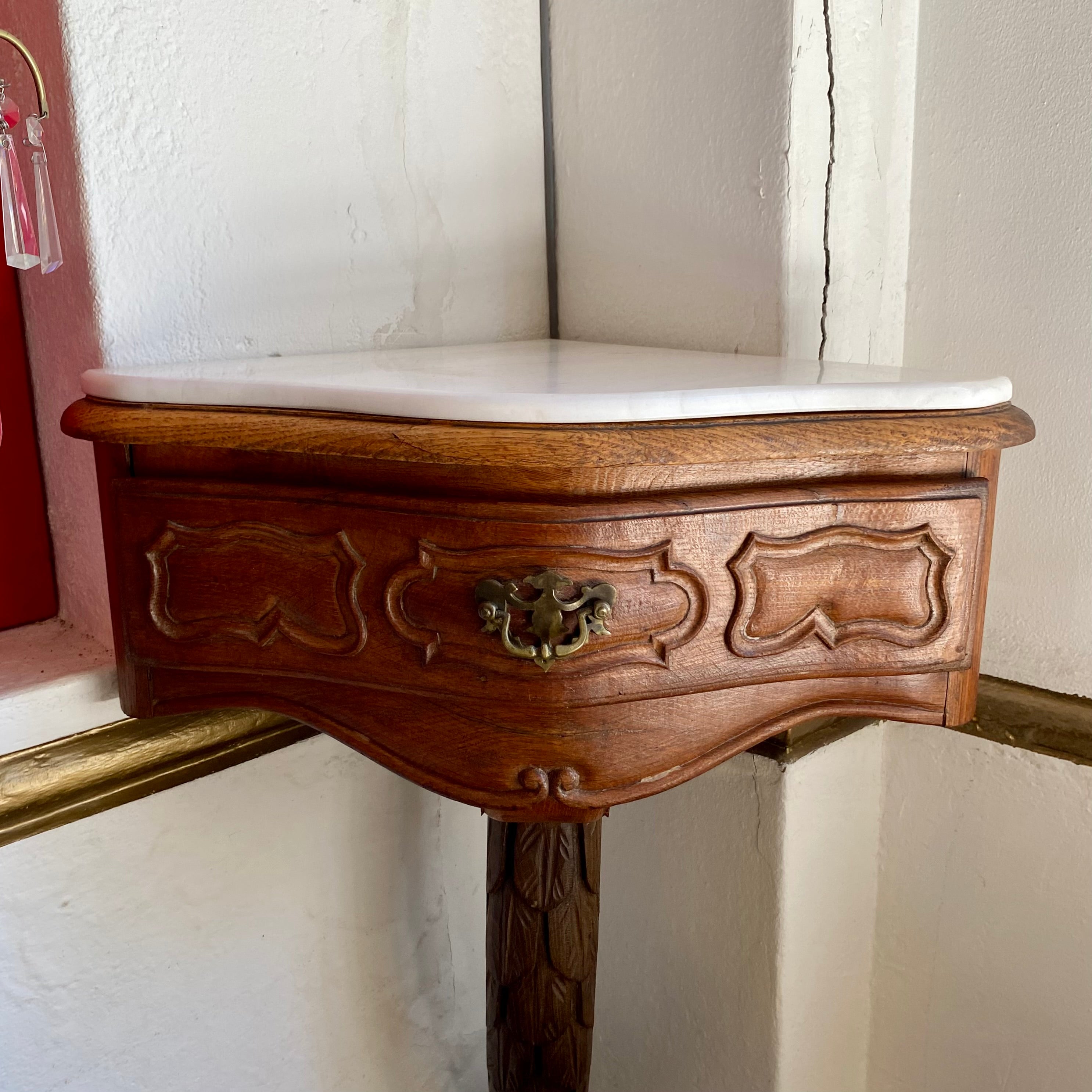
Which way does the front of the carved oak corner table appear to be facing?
toward the camera
